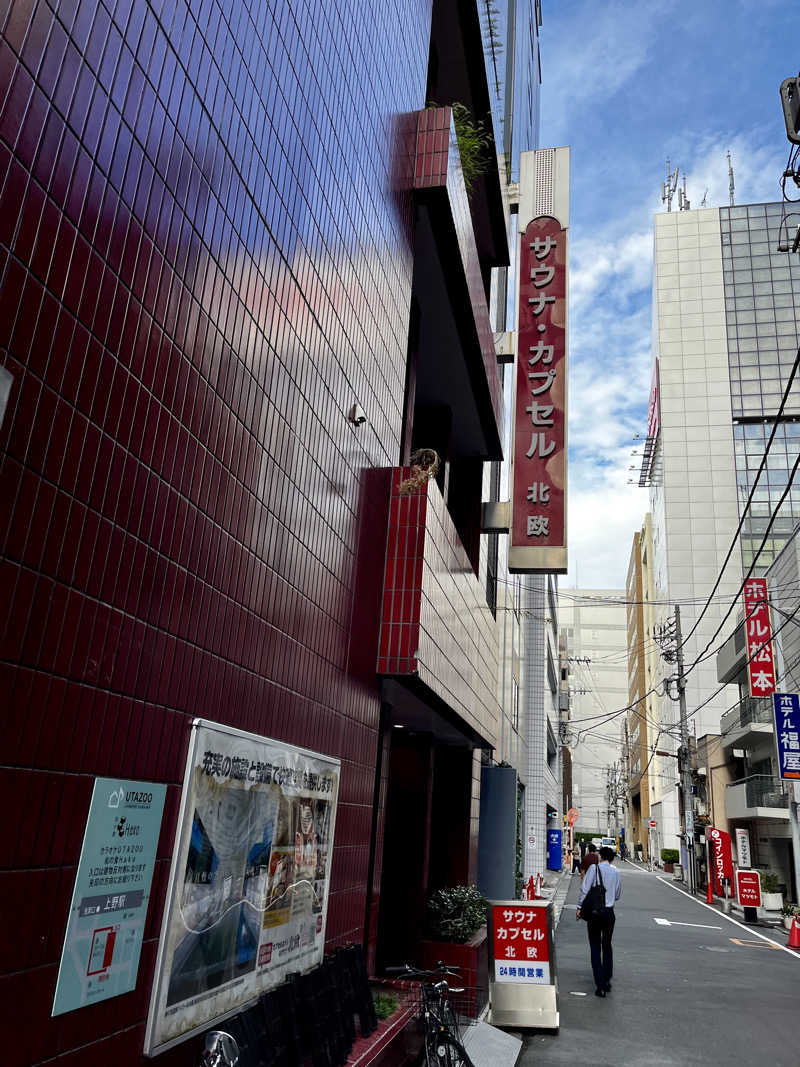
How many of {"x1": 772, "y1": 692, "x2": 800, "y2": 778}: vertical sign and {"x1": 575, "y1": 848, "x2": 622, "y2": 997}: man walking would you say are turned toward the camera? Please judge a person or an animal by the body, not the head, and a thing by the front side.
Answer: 1

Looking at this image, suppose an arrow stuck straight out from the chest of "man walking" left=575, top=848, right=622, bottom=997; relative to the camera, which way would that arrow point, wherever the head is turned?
away from the camera

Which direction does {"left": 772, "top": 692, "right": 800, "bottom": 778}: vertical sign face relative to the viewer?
toward the camera

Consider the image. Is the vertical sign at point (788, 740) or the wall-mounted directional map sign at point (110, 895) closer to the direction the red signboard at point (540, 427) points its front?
the wall-mounted directional map sign

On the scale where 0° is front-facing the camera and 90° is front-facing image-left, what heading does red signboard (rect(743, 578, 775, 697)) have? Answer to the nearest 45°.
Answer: approximately 0°

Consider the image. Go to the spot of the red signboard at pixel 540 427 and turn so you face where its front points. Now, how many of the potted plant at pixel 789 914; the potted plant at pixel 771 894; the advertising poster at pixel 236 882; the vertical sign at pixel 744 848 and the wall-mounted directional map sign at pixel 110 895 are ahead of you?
2

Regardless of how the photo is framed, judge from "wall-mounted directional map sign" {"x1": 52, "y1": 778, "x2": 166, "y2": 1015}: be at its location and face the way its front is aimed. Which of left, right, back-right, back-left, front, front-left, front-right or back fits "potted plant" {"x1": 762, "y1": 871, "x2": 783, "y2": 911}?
left

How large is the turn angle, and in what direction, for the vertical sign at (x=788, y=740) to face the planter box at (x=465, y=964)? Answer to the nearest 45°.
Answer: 0° — it already faces it

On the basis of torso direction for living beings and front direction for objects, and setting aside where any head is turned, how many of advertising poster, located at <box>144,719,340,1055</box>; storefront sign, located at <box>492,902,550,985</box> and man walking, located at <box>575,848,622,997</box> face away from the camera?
1

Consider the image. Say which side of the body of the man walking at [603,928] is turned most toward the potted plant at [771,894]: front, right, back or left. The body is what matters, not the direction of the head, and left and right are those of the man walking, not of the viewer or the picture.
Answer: front

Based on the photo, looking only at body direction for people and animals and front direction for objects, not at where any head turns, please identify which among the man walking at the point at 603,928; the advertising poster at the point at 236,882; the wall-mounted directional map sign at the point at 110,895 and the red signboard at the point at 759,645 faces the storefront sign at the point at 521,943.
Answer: the red signboard
